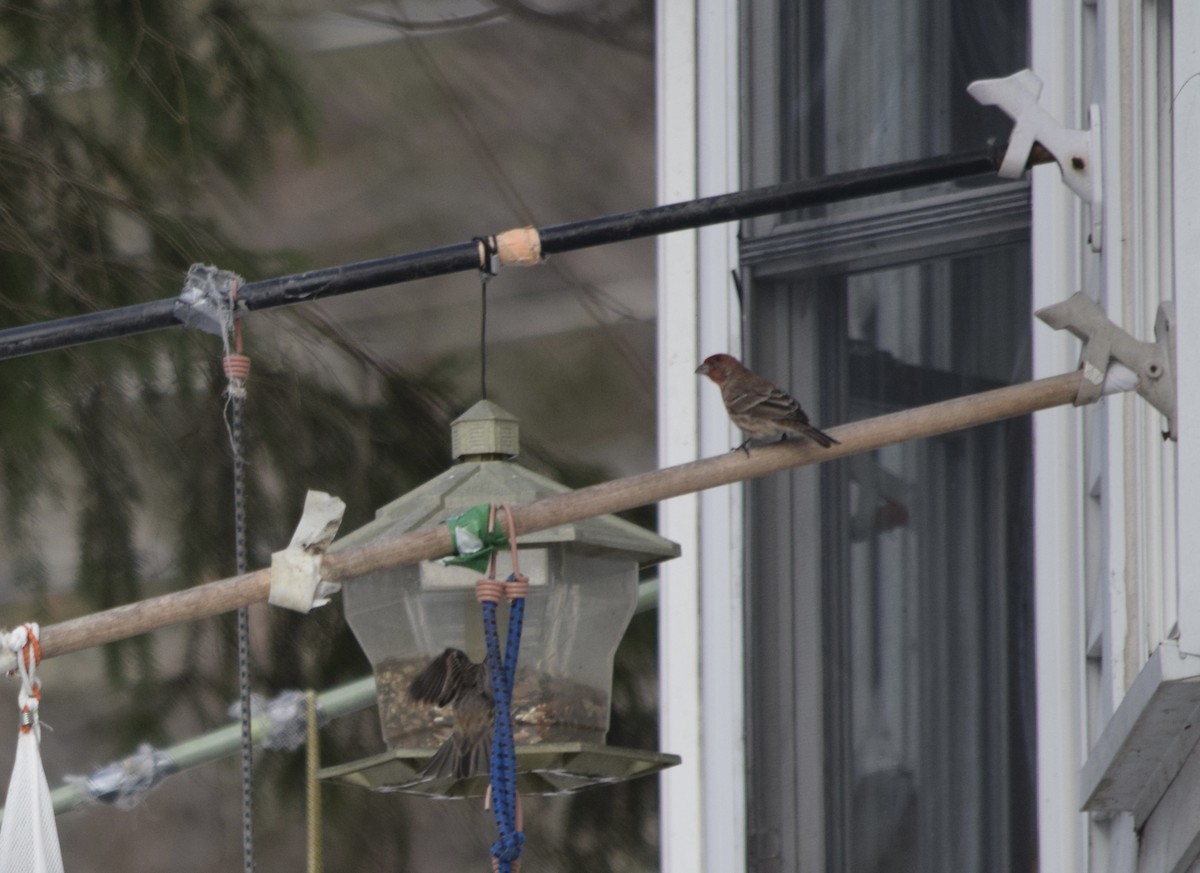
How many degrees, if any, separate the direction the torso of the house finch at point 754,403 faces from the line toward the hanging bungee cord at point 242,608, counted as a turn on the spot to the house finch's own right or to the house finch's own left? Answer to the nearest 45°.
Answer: approximately 45° to the house finch's own left

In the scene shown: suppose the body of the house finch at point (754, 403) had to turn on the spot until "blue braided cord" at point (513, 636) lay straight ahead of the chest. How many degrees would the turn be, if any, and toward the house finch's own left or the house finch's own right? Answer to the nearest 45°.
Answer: approximately 45° to the house finch's own left

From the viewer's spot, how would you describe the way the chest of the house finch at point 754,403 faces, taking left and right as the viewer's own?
facing to the left of the viewer

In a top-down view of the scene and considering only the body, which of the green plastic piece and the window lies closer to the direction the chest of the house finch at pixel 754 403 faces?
the green plastic piece

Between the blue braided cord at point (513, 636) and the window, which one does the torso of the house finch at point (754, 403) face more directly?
the blue braided cord

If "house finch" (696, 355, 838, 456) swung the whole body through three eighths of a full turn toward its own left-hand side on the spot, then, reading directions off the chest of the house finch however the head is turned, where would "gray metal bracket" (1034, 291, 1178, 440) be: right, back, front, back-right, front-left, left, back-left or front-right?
front

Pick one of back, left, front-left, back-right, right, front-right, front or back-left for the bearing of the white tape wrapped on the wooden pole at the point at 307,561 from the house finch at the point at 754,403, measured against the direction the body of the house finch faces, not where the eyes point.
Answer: front-left

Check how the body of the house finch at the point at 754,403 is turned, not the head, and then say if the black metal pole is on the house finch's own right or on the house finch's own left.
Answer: on the house finch's own right

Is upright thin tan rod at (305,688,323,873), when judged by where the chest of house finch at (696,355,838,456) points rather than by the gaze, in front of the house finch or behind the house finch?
in front
